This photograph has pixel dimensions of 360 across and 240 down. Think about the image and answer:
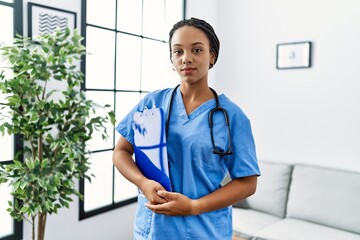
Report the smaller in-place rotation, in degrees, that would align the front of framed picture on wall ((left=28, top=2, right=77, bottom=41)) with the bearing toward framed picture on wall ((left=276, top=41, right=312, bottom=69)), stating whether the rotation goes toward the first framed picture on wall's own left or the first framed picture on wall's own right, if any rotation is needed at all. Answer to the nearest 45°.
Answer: approximately 45° to the first framed picture on wall's own left

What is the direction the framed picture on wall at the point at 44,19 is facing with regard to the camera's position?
facing the viewer and to the right of the viewer

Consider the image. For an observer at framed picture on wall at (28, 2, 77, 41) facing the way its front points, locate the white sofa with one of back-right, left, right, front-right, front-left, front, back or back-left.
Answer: front-left

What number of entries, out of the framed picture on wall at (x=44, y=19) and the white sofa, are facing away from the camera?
0
